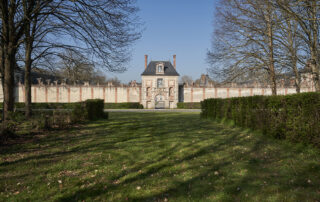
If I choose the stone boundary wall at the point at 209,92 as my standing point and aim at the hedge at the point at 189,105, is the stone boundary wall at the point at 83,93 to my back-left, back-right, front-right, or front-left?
front-right

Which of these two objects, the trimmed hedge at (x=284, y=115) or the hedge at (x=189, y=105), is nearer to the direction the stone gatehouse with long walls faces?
the trimmed hedge

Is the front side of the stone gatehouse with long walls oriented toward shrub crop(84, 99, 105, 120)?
yes

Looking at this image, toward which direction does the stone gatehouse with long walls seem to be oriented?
toward the camera

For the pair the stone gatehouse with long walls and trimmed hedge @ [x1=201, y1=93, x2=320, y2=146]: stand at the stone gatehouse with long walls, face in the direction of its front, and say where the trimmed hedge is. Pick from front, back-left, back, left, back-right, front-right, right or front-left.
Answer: front

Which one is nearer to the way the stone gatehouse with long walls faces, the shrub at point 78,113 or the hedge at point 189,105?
the shrub

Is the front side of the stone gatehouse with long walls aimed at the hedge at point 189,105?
no

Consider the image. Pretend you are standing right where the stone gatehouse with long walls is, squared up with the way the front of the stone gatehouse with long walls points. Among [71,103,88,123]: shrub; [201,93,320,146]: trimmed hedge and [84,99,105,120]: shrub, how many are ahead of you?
3

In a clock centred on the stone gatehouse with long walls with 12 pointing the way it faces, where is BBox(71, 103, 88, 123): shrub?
The shrub is roughly at 12 o'clock from the stone gatehouse with long walls.
